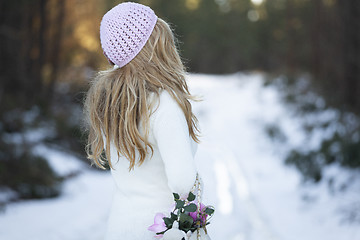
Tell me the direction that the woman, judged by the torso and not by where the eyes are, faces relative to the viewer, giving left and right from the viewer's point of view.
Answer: facing away from the viewer and to the right of the viewer
